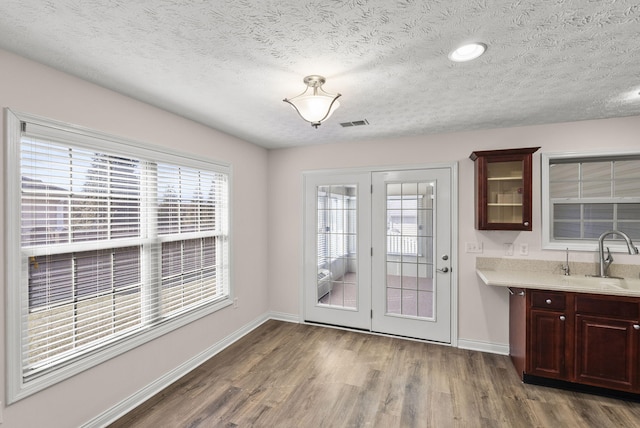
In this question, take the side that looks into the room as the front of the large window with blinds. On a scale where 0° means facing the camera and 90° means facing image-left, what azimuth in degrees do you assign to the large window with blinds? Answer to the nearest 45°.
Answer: approximately 315°

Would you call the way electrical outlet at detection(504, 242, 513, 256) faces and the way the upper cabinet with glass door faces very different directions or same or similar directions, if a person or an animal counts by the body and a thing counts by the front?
same or similar directions

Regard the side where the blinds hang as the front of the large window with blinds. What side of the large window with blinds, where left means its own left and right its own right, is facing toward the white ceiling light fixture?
front

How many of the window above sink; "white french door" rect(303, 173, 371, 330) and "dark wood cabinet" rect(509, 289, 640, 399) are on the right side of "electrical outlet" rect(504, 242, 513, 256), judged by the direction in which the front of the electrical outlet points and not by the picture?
1

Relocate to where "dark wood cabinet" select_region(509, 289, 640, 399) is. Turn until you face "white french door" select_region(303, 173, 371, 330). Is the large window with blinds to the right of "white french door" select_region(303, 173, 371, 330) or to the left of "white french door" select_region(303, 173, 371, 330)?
left

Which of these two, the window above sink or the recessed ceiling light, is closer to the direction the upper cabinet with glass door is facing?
the recessed ceiling light

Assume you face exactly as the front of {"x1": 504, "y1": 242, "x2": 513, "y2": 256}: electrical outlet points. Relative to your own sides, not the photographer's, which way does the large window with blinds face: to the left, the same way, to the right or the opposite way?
to the left

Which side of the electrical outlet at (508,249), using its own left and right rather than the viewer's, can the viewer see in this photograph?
front

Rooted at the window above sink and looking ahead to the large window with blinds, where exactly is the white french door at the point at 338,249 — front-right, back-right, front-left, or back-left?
front-right

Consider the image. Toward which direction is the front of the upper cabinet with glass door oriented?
toward the camera

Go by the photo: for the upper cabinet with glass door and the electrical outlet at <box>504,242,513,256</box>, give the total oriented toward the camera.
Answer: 2

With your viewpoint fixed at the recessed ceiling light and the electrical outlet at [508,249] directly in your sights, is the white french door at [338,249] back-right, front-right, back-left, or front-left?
front-left

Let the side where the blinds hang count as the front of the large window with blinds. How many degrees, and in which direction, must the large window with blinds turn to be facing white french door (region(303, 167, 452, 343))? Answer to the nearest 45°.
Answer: approximately 45° to its left

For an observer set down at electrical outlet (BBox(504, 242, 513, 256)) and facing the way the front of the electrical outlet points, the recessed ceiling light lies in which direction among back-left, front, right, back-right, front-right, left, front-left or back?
front

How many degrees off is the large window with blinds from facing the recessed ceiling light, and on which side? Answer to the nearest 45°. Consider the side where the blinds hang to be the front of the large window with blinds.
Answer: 0° — it already faces it

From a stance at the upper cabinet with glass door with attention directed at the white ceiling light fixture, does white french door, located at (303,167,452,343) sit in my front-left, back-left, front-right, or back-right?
front-right

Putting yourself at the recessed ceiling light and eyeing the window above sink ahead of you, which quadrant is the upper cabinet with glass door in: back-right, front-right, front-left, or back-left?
front-left
